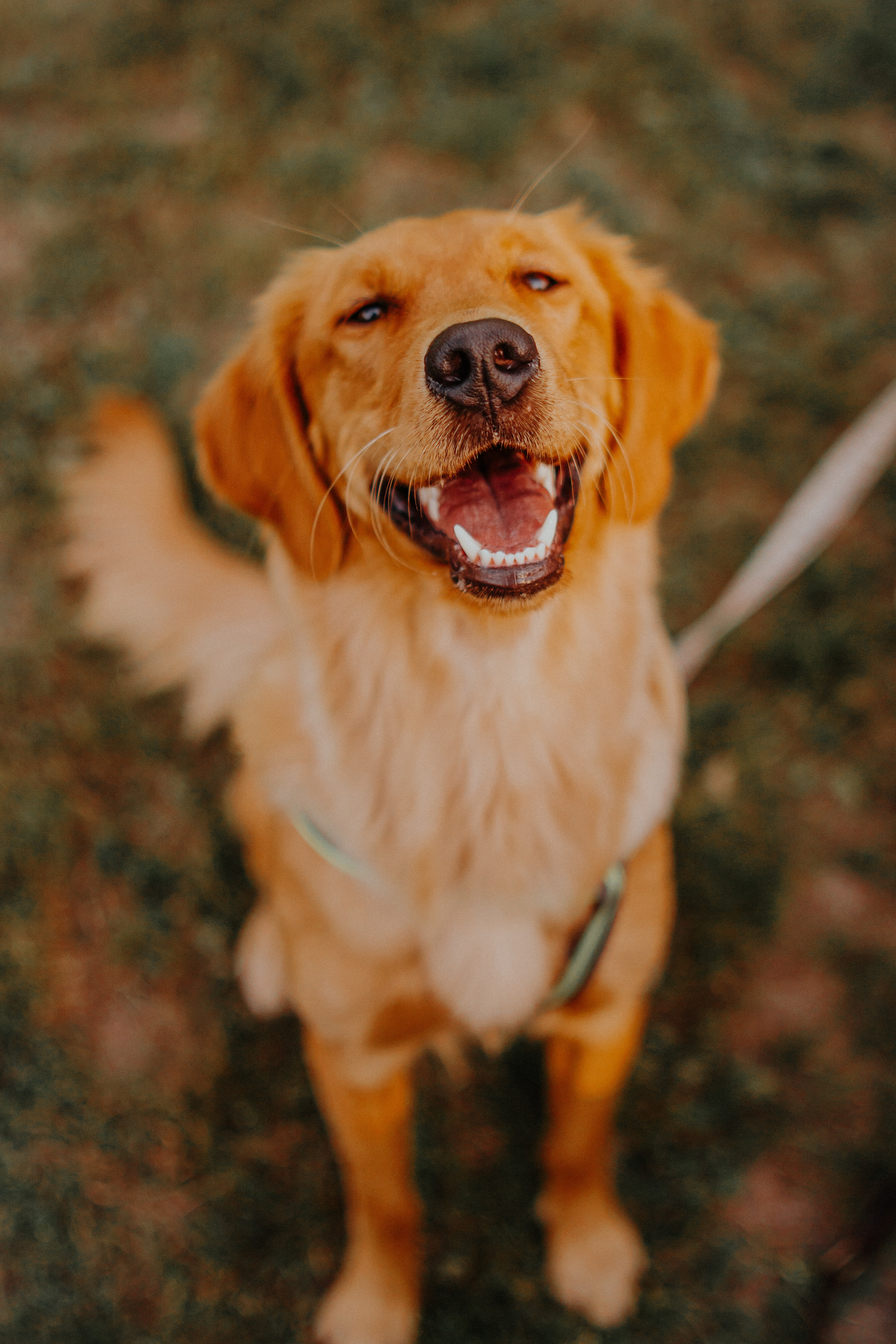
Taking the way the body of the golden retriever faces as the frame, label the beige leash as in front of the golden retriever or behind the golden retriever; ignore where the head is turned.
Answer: behind

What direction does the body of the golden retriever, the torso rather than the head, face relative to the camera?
toward the camera
